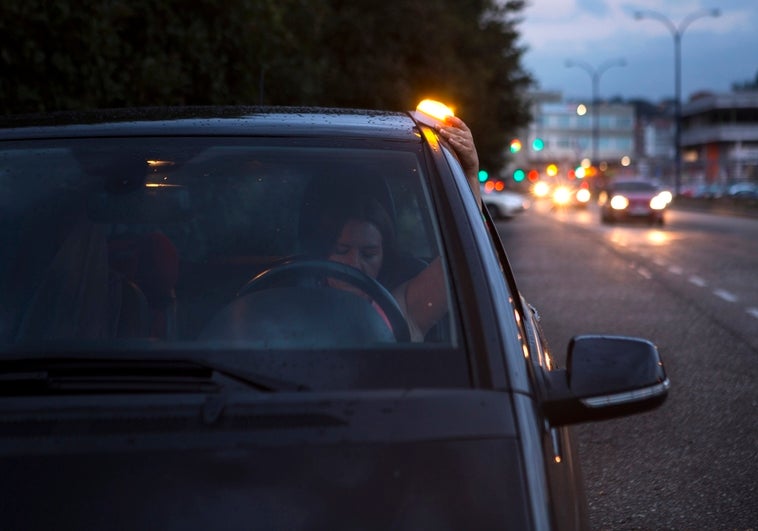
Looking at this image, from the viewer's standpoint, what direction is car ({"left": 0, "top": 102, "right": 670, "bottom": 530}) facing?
toward the camera

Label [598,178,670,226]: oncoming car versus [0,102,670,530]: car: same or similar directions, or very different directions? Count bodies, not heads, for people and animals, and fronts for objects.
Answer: same or similar directions

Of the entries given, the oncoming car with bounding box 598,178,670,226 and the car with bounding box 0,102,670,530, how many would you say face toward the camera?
2

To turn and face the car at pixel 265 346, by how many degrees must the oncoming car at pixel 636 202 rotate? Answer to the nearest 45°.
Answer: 0° — it already faces it

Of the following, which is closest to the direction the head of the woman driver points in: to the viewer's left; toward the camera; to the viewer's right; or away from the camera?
toward the camera

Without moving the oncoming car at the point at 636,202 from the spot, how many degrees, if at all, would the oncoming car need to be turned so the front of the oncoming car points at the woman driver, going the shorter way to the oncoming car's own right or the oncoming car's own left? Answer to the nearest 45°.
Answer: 0° — it already faces them

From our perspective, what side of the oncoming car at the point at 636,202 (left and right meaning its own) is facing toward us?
front

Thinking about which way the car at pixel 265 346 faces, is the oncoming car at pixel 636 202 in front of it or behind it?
behind
